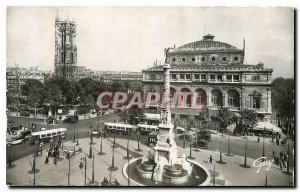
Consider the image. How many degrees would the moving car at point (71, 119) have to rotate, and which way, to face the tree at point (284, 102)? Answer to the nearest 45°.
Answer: approximately 135° to its left

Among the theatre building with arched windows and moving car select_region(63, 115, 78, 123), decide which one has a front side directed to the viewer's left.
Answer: the moving car

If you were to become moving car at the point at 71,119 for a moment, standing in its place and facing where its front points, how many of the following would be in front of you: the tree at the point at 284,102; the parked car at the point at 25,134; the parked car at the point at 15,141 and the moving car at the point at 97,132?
2

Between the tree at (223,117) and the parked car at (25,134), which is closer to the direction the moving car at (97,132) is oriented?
the parked car

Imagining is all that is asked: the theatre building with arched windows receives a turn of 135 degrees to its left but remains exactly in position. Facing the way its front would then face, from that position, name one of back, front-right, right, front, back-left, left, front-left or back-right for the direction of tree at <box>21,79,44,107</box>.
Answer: back-left

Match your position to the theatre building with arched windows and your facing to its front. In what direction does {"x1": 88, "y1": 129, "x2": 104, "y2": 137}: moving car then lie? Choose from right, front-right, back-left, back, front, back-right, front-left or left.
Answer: right

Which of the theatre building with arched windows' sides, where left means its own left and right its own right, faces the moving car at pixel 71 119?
right

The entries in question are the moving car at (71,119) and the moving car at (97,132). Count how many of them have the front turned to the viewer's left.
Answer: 2

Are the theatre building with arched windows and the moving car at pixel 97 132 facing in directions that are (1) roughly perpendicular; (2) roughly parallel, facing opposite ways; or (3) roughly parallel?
roughly perpendicular

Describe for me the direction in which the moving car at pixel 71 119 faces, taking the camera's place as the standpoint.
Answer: facing to the left of the viewer

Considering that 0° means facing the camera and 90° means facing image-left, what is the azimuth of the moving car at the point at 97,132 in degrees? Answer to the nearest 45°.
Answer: approximately 90°

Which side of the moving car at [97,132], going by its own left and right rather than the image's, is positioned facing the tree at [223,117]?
back

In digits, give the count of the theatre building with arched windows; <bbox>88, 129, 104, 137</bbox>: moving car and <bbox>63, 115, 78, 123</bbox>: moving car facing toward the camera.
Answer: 1
